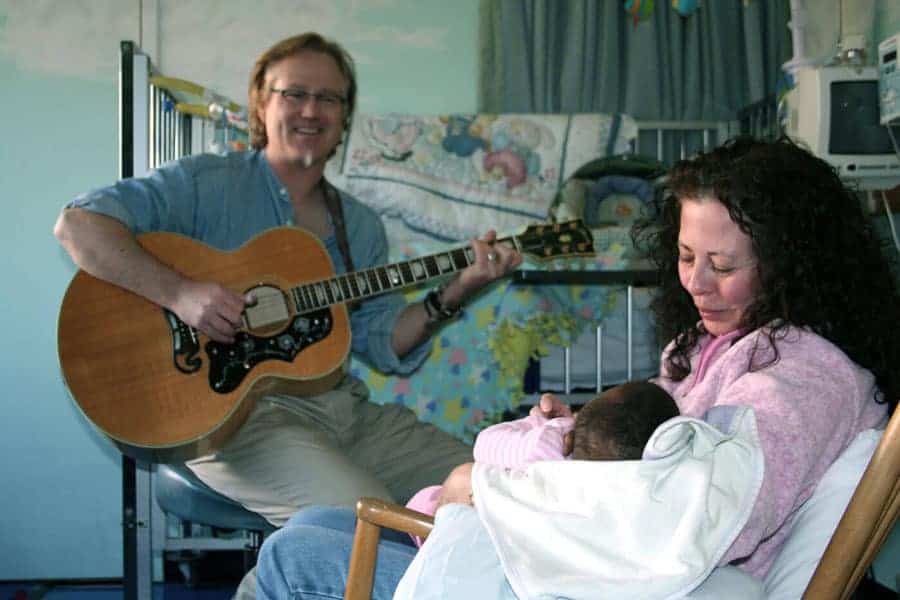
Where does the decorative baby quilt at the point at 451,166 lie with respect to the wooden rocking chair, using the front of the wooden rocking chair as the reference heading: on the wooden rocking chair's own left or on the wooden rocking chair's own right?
on the wooden rocking chair's own right

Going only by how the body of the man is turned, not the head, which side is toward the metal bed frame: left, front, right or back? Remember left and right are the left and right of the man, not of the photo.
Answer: back

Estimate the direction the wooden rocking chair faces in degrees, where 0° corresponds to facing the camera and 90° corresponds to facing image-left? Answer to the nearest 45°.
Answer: approximately 90°

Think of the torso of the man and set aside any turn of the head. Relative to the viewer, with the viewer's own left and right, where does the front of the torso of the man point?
facing the viewer and to the right of the viewer

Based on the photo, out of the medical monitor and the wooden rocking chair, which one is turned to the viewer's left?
the wooden rocking chair

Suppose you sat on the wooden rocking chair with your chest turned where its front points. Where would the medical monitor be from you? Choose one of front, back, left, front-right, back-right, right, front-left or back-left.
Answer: right

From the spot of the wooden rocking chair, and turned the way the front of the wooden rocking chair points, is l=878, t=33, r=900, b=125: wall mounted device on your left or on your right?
on your right

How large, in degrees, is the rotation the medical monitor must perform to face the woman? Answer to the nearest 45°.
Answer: approximately 45° to its right

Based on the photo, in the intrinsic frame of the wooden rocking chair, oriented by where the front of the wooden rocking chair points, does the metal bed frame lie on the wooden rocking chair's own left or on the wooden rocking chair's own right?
on the wooden rocking chair's own right
